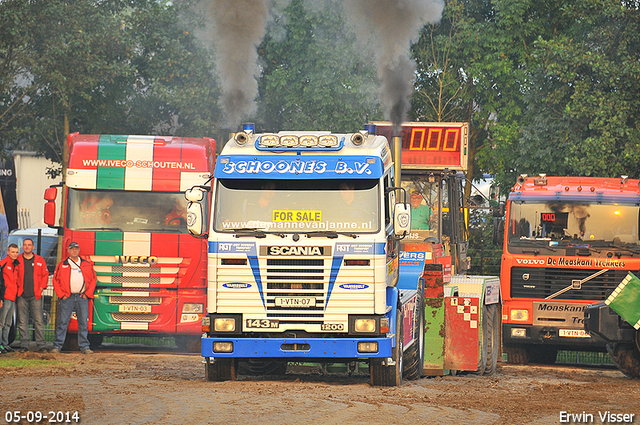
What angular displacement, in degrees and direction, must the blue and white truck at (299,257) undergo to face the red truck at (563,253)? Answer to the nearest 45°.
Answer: approximately 135° to its left

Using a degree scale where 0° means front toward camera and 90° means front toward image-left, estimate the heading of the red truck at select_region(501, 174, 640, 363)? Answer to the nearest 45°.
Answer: approximately 0°

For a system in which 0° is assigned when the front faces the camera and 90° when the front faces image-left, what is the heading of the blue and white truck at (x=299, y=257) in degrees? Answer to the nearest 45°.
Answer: approximately 0°

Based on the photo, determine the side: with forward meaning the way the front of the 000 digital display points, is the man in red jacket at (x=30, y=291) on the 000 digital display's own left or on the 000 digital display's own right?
on the 000 digital display's own right
